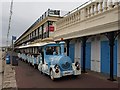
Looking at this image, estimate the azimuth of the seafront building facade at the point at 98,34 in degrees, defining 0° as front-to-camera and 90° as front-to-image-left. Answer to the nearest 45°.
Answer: approximately 45°

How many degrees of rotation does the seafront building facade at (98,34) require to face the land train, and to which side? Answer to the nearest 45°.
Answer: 0° — it already faces it

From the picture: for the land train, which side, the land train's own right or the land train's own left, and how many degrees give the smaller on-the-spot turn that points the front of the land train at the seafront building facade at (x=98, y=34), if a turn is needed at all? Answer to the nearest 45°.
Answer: approximately 90° to the land train's own left

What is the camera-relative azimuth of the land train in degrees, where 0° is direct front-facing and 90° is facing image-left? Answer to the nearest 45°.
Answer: approximately 315°

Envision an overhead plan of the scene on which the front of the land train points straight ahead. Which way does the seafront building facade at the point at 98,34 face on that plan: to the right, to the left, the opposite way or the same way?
to the right
